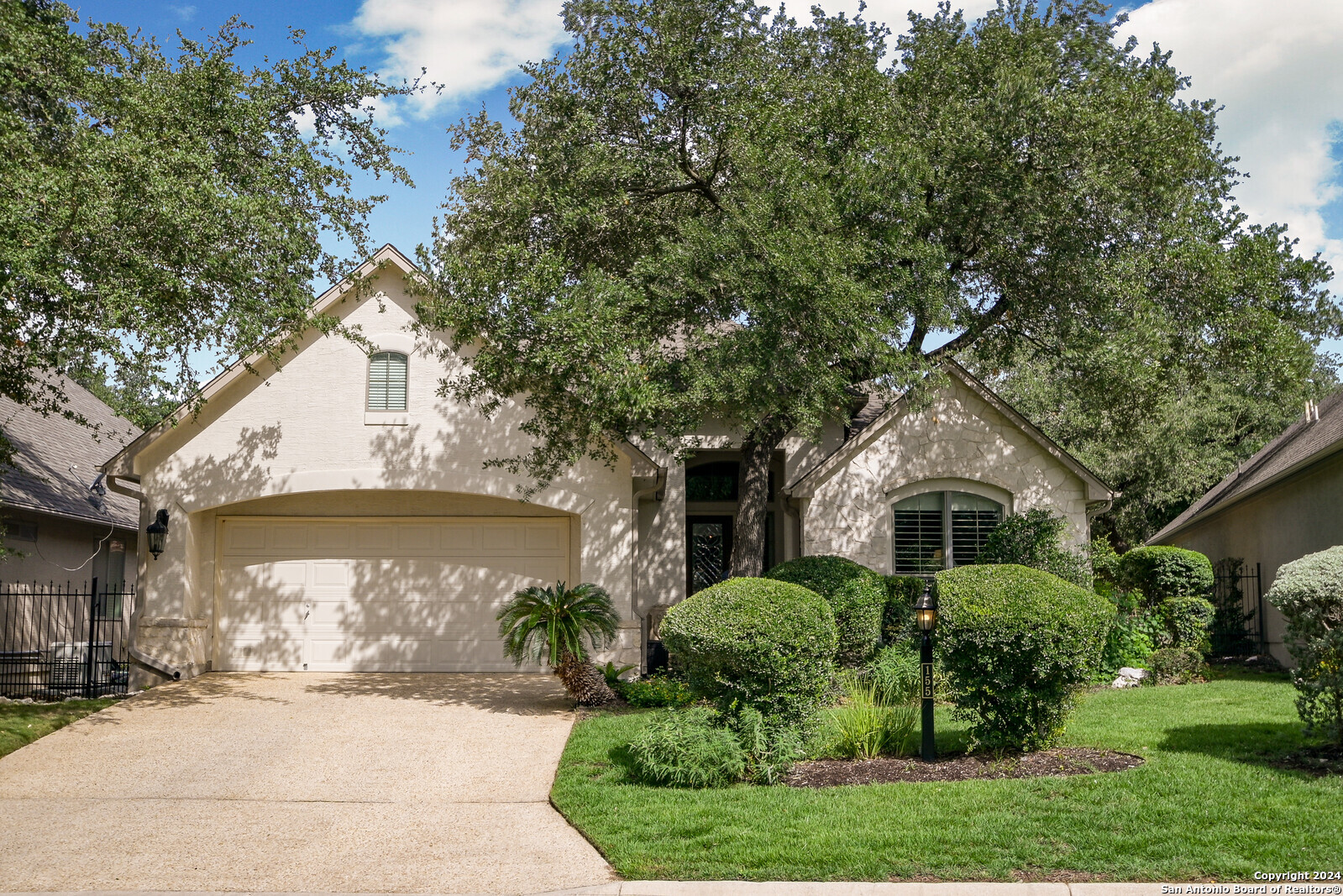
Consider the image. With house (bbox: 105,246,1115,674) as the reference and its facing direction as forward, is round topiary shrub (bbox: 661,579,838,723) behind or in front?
in front

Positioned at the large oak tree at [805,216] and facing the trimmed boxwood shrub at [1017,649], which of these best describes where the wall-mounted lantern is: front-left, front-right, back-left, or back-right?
back-right

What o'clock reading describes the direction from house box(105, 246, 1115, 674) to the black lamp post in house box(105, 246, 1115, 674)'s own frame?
The black lamp post is roughly at 11 o'clock from the house.

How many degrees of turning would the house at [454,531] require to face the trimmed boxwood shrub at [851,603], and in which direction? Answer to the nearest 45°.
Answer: approximately 45° to its left

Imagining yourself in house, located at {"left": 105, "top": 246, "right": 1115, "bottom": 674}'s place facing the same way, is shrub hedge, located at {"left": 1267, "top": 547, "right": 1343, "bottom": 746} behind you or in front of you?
in front

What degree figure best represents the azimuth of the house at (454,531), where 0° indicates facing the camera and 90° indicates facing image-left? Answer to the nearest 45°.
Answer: approximately 0°

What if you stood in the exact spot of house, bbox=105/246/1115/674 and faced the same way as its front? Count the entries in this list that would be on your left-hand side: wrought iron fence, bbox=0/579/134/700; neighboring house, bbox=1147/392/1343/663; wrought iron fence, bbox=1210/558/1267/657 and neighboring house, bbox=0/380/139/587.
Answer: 2

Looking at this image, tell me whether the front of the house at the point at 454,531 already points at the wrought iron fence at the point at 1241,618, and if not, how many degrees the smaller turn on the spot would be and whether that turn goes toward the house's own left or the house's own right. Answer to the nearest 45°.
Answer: approximately 90° to the house's own left

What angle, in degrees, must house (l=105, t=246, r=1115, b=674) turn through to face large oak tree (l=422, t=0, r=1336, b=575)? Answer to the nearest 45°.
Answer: approximately 45° to its left

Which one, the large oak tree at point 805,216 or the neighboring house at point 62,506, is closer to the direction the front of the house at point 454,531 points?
the large oak tree

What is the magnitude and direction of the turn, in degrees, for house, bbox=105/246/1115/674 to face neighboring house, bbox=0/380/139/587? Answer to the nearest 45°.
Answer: approximately 135° to its right

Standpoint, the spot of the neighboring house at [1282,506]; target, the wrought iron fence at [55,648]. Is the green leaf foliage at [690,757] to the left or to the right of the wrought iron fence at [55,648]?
left

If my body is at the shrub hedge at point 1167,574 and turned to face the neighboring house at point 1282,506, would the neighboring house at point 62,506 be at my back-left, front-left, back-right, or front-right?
back-left

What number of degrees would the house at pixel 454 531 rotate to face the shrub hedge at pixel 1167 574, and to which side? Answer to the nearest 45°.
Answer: approximately 90° to its left
